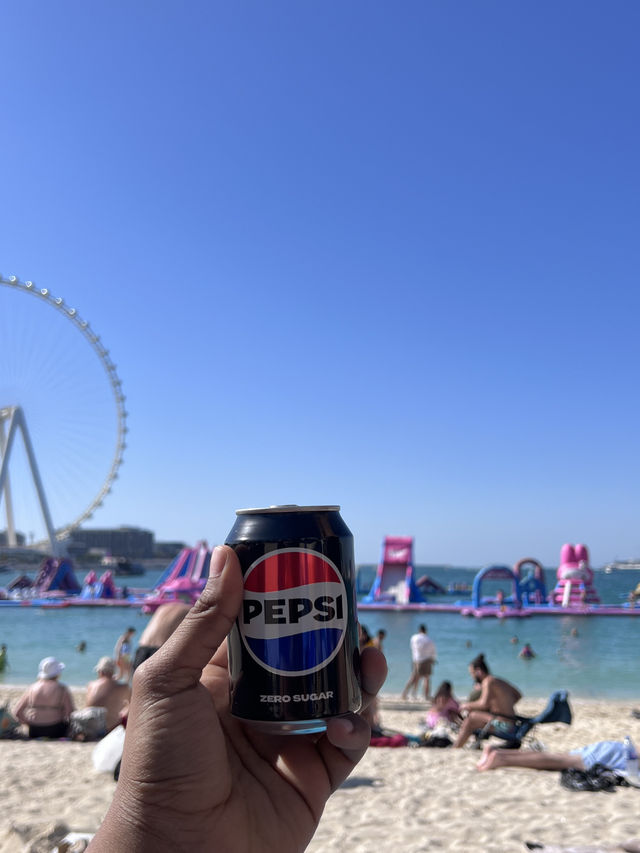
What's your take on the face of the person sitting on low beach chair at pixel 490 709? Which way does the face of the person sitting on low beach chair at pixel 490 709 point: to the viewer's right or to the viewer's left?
to the viewer's left

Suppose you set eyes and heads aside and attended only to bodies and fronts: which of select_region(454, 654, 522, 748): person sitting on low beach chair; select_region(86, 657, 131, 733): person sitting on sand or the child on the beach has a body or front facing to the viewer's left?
select_region(454, 654, 522, 748): person sitting on low beach chair

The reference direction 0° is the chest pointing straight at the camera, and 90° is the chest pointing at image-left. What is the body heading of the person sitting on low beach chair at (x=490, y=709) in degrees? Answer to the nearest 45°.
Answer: approximately 90°

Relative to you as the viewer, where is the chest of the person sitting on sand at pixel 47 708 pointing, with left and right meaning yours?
facing away from the viewer

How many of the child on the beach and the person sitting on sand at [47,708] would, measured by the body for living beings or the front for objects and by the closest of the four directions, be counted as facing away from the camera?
2

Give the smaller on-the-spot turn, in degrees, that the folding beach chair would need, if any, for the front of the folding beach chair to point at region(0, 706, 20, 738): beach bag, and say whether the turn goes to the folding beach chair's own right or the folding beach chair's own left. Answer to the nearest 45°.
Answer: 0° — it already faces it

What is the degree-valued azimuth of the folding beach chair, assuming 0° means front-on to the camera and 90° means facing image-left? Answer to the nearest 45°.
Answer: approximately 90°

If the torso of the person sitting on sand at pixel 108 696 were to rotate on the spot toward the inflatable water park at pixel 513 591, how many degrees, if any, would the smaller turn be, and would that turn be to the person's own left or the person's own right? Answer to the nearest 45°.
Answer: approximately 45° to the person's own right

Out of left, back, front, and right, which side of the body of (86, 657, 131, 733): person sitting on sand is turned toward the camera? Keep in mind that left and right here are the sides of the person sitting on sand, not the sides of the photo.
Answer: back
